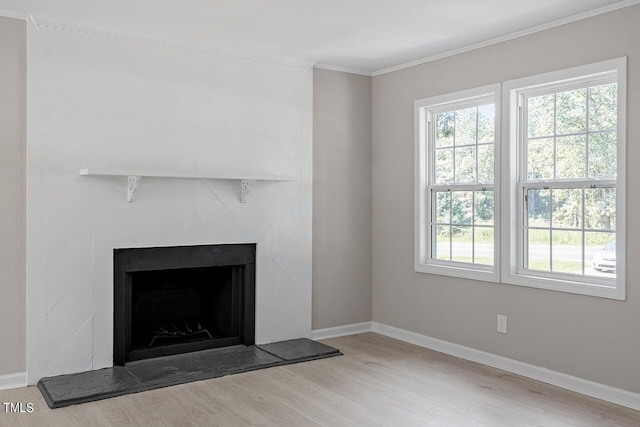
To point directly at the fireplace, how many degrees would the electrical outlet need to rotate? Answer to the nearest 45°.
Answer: approximately 45° to its right

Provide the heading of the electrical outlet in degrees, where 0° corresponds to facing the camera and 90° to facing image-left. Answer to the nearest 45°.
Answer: approximately 45°
